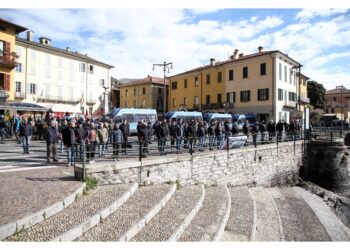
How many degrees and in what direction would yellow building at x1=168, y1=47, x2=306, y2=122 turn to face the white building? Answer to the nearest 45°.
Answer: approximately 45° to its right

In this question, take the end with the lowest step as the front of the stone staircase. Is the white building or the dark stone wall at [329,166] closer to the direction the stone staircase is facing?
the dark stone wall

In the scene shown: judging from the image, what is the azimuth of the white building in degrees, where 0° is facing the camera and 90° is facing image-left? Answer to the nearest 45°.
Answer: approximately 315°

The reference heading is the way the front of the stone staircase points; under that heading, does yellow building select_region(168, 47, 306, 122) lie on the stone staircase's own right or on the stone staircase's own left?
on the stone staircase's own left

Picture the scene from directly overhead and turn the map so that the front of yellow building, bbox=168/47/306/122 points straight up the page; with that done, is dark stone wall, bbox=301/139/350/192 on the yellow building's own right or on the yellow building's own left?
on the yellow building's own left
